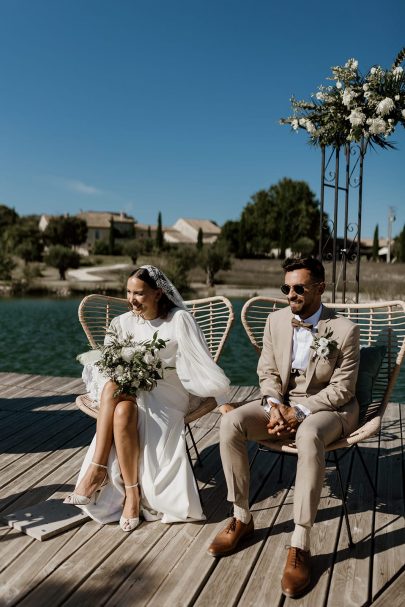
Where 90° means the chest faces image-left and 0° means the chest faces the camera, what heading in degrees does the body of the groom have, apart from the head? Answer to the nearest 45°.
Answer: approximately 45°

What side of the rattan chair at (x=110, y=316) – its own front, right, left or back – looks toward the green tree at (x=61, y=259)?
back

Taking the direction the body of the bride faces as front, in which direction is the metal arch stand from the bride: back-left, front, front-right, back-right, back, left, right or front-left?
back

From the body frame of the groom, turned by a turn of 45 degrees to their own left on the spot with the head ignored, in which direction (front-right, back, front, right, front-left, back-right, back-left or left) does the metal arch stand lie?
back

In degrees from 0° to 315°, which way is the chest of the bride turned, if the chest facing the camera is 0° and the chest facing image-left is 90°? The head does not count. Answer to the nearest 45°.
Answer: approximately 45°

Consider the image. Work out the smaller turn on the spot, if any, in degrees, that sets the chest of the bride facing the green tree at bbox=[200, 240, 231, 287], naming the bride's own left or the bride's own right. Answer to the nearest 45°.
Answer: approximately 135° to the bride's own right

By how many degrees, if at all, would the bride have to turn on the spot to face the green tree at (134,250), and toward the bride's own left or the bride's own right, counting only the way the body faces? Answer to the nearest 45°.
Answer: approximately 135° to the bride's own right

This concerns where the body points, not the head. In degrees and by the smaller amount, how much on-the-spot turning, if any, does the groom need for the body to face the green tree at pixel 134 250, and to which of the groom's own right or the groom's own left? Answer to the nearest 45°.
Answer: approximately 135° to the groom's own right

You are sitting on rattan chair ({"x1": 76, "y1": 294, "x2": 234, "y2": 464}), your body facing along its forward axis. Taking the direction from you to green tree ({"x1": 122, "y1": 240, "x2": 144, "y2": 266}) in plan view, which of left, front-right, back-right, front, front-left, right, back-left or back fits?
back

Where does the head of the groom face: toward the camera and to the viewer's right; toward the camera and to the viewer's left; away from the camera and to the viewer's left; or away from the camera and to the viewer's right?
toward the camera and to the viewer's left

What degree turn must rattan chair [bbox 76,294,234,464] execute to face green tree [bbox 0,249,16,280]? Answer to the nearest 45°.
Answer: approximately 180°

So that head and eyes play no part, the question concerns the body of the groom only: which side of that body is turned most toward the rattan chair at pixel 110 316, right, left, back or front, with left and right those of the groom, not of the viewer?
right

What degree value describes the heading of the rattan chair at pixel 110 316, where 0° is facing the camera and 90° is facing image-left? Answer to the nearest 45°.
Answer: approximately 0°

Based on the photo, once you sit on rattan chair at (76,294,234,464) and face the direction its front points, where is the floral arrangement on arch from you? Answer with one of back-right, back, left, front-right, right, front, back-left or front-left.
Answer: left
